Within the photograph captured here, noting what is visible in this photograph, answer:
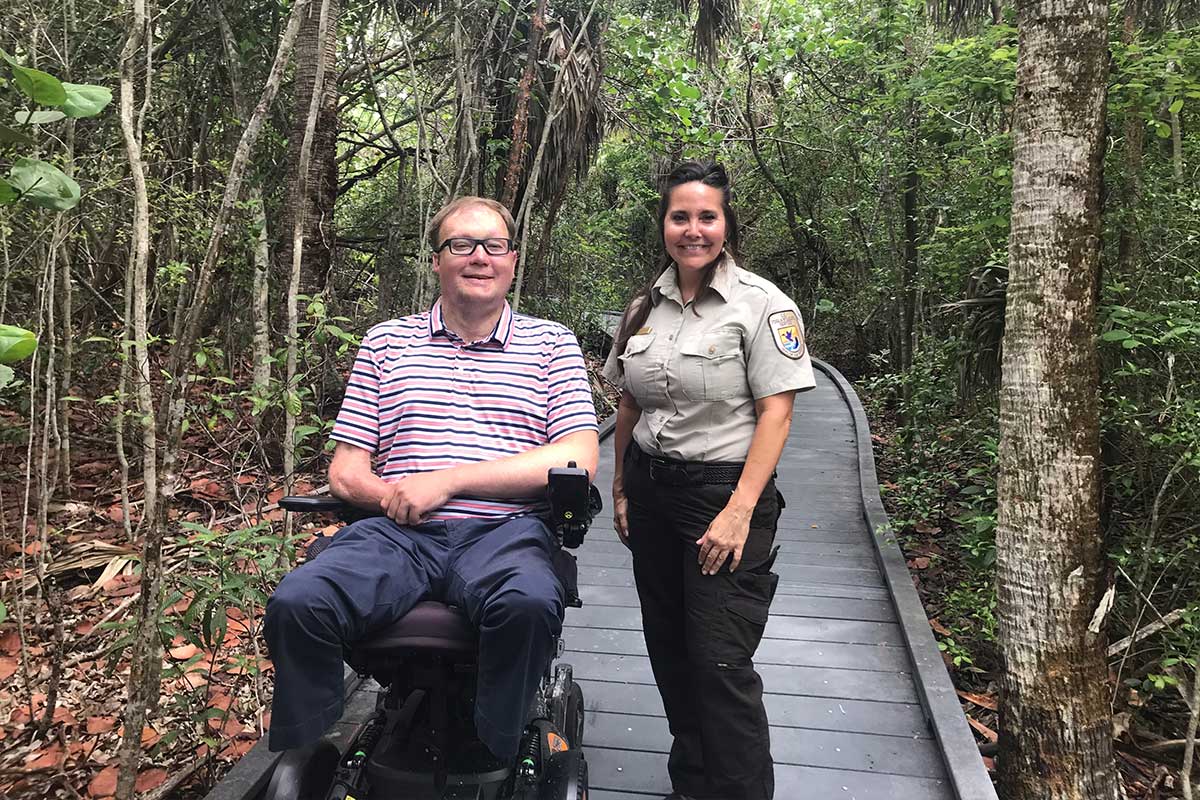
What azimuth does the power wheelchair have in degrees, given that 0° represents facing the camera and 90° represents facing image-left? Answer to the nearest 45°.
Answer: approximately 0°

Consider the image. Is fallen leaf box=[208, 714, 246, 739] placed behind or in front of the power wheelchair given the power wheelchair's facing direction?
behind

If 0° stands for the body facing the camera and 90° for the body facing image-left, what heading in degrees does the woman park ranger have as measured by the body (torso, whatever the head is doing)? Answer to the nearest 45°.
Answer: approximately 45°

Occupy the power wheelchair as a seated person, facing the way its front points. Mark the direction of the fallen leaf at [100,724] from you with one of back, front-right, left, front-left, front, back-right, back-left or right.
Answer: back-right

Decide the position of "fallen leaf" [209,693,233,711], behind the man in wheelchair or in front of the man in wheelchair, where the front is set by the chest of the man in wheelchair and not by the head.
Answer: behind

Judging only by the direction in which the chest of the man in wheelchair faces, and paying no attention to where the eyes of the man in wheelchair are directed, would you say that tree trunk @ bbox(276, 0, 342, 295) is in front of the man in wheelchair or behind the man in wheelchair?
behind

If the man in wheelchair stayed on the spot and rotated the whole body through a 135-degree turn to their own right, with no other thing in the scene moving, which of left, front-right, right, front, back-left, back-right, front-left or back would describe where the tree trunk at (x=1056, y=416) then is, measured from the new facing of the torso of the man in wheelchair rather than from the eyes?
back-right
